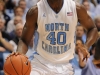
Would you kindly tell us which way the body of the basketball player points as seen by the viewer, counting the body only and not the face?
toward the camera
